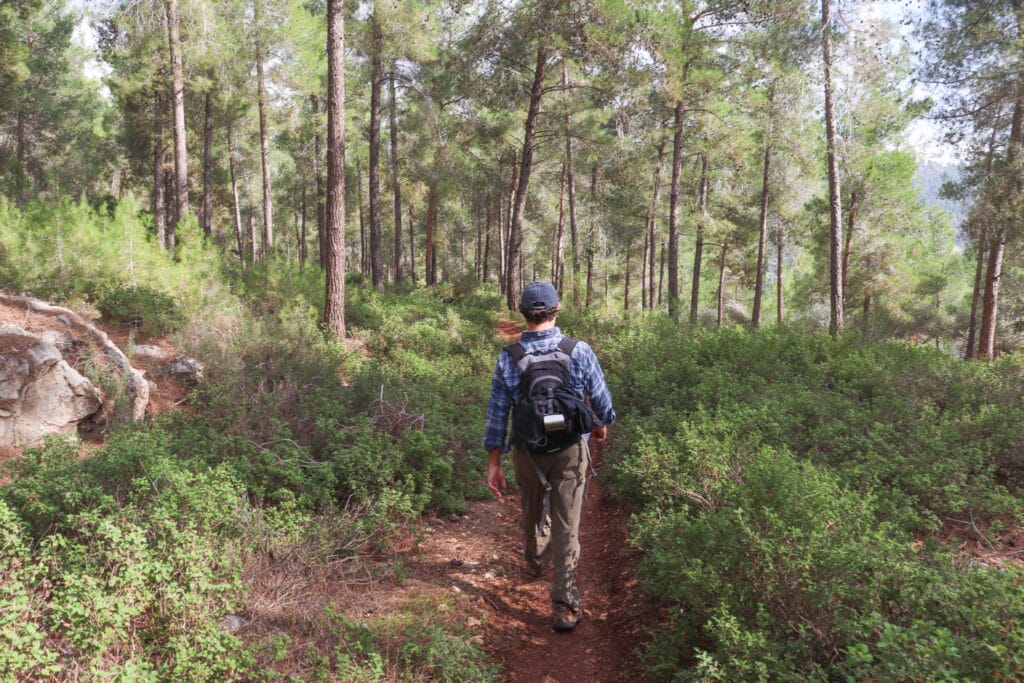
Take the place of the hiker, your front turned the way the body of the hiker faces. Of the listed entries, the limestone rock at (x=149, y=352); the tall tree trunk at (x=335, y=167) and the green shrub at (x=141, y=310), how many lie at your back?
0

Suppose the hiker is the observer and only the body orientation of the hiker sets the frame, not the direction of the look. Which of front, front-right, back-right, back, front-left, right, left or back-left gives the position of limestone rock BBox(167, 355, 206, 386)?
front-left

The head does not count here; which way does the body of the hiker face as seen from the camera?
away from the camera

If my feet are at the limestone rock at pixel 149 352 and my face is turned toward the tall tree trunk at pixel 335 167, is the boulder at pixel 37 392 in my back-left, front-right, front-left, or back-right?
back-right

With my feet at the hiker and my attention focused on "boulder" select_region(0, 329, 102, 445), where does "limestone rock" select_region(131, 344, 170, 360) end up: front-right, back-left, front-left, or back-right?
front-right

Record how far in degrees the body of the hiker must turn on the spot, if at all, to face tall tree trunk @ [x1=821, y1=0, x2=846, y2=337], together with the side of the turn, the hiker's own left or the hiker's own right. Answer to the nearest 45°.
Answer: approximately 45° to the hiker's own right

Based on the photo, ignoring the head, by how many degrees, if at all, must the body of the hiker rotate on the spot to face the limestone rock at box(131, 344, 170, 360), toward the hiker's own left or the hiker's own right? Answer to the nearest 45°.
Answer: approximately 45° to the hiker's own left

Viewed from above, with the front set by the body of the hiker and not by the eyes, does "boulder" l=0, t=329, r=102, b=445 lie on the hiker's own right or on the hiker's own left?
on the hiker's own left

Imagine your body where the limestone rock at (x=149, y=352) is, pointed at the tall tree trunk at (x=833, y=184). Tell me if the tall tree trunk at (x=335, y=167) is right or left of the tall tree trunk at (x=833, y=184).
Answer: left

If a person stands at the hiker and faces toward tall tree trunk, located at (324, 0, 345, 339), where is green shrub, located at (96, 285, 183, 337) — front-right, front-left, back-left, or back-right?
front-left

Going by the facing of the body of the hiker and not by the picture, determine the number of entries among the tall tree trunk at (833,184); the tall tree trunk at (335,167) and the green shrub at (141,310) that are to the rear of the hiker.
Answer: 0

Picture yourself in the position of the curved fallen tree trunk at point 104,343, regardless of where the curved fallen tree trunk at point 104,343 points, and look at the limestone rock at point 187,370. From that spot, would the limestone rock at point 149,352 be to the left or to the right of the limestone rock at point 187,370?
left

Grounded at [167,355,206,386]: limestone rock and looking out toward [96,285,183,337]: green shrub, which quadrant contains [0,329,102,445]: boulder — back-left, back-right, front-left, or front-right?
back-left
